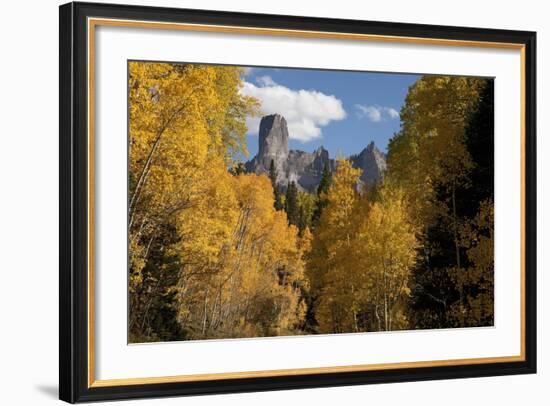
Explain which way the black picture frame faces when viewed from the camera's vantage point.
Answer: facing the viewer and to the right of the viewer
